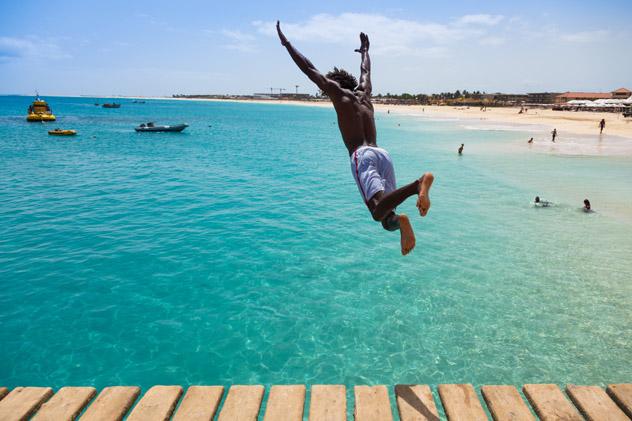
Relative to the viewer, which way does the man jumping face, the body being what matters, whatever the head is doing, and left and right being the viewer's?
facing away from the viewer and to the left of the viewer

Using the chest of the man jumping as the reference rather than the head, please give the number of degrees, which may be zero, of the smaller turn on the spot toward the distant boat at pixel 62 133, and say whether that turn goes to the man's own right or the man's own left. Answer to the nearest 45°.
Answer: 0° — they already face it
